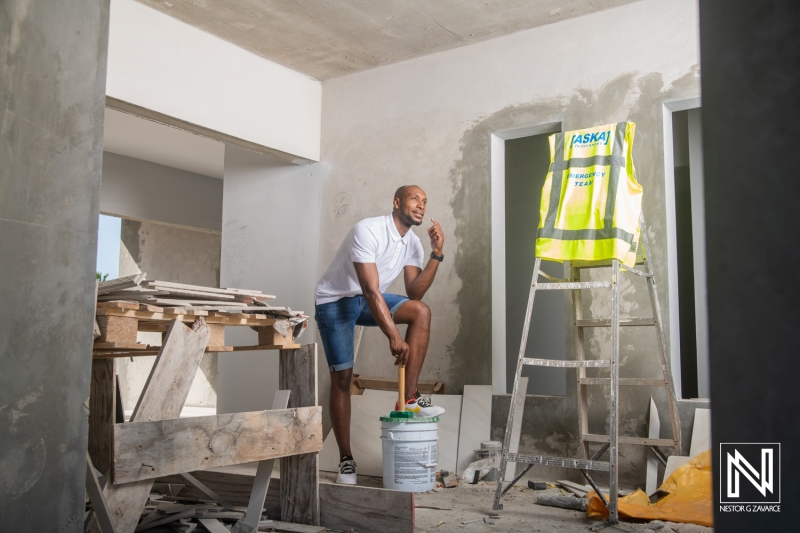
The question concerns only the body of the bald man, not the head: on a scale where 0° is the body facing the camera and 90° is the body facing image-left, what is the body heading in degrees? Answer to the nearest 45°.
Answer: approximately 315°

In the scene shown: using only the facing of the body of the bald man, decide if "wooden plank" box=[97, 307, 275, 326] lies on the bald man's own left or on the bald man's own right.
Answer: on the bald man's own right

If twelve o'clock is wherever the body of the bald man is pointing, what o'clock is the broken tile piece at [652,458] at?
The broken tile piece is roughly at 11 o'clock from the bald man.

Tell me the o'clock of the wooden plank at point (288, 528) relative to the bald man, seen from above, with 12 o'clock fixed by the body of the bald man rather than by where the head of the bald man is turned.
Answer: The wooden plank is roughly at 2 o'clock from the bald man.

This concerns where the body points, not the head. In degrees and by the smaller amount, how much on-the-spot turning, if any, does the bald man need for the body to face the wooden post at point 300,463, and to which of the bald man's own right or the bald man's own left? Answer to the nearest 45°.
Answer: approximately 45° to the bald man's own right
